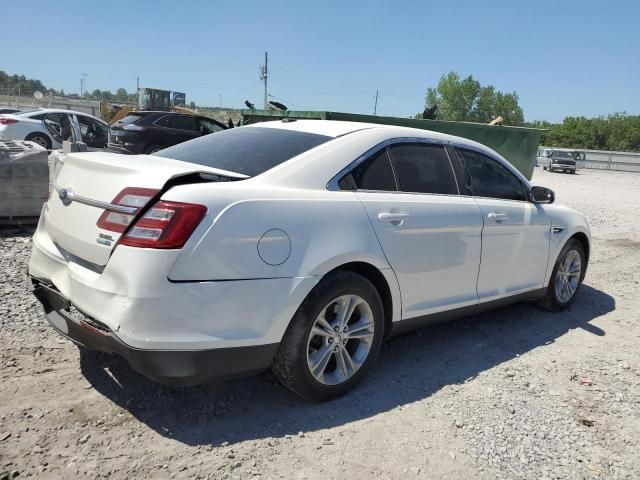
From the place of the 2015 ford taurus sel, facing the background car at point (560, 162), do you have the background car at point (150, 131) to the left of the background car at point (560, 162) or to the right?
left

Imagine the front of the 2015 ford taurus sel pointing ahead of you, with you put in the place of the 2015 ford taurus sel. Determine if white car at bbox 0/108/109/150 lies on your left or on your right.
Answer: on your left

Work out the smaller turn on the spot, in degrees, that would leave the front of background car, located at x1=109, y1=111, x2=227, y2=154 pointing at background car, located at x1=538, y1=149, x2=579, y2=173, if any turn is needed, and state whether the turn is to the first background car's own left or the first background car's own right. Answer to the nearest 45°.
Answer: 0° — it already faces it

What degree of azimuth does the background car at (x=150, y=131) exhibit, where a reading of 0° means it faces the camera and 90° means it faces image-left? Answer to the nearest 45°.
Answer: approximately 225°

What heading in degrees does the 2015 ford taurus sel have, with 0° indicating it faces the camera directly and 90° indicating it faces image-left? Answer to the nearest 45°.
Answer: approximately 225°

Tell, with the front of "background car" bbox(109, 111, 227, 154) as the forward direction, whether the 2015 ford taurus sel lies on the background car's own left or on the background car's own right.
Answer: on the background car's own right

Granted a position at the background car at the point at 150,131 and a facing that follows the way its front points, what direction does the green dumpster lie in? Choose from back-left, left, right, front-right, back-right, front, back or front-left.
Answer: right

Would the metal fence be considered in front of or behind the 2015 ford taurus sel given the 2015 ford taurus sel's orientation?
in front

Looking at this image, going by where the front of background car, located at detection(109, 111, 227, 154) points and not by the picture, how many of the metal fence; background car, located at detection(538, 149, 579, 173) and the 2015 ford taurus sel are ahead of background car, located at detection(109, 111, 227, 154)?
2

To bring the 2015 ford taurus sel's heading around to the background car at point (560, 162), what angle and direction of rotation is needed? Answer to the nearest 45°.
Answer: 0° — it already faces it

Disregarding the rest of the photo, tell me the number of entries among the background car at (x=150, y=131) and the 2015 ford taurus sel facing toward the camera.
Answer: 0

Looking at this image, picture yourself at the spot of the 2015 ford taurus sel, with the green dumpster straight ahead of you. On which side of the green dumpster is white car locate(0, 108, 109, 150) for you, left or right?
left
